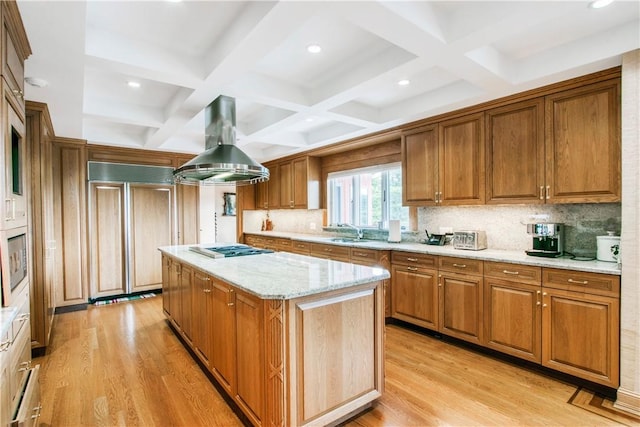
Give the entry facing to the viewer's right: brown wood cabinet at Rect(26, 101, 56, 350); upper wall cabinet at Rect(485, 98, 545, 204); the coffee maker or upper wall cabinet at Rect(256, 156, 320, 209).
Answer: the brown wood cabinet

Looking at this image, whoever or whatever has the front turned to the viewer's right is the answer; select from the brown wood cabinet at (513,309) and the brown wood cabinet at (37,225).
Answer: the brown wood cabinet at (37,225)

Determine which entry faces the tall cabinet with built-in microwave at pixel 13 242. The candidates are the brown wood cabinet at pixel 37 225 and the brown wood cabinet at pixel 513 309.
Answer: the brown wood cabinet at pixel 513 309

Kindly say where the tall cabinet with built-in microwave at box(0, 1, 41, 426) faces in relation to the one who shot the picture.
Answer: facing to the right of the viewer

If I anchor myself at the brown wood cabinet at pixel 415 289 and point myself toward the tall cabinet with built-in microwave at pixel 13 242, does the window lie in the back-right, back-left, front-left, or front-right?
back-right

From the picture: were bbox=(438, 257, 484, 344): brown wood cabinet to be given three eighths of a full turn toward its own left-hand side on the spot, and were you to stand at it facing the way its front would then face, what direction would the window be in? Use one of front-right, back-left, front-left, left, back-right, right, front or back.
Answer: back-left
